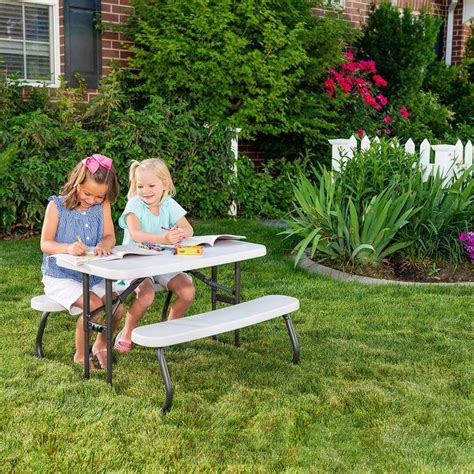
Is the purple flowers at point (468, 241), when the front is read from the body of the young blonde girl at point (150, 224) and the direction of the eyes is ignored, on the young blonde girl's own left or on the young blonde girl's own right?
on the young blonde girl's own left

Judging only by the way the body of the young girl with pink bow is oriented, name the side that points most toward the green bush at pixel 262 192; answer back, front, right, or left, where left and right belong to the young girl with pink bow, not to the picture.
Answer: left

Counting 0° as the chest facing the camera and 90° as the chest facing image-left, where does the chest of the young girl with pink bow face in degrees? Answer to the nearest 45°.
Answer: approximately 315°

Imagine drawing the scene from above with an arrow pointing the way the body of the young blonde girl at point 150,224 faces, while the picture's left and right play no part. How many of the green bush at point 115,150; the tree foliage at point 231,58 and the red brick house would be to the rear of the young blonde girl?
3

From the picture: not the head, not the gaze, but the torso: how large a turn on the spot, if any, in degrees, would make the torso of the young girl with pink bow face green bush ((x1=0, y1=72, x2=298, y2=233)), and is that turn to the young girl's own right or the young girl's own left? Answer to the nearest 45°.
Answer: approximately 135° to the young girl's own left

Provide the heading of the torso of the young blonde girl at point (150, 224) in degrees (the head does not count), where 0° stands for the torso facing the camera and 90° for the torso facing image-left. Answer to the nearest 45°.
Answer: approximately 0°

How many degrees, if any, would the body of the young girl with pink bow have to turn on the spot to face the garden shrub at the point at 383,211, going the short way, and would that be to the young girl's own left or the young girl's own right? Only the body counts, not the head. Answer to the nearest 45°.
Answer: approximately 90° to the young girl's own left

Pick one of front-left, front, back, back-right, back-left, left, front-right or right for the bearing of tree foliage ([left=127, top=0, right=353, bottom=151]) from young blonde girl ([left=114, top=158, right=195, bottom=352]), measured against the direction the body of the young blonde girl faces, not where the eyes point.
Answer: back

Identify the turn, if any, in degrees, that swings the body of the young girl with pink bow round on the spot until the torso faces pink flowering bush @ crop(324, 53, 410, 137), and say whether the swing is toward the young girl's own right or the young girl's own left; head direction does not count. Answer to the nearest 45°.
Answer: approximately 90° to the young girl's own left

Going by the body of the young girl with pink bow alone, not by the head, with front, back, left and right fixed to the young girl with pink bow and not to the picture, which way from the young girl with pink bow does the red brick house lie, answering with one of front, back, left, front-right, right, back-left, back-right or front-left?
back-left
